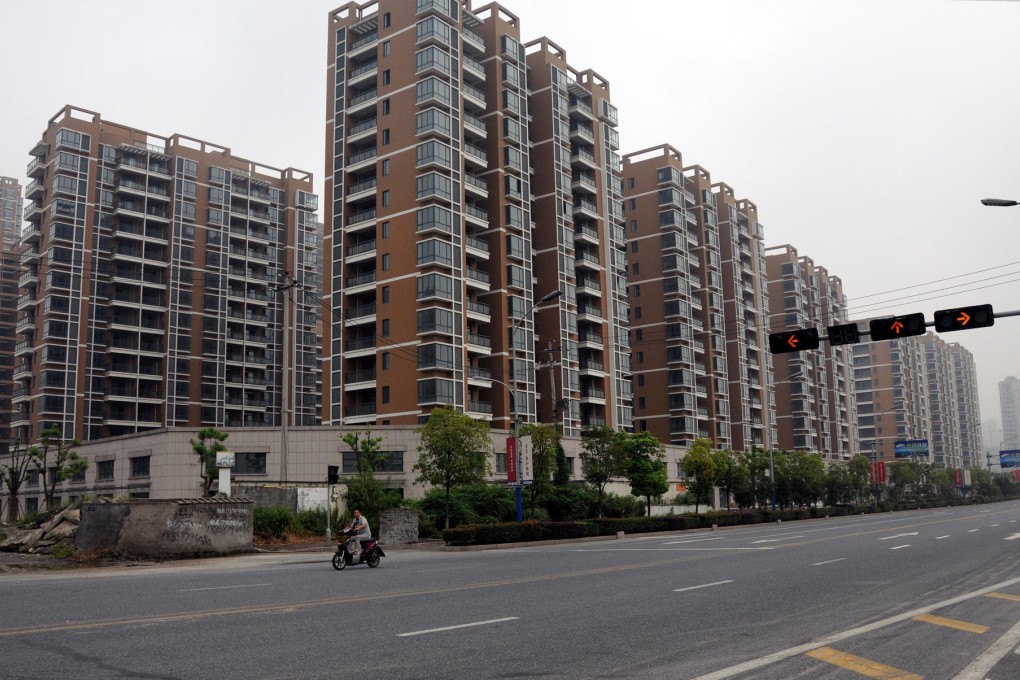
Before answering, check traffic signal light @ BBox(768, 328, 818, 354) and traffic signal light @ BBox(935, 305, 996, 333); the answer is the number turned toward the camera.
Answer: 2

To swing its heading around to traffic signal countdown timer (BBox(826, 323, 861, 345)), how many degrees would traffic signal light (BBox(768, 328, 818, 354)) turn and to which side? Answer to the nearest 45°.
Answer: approximately 90° to its left

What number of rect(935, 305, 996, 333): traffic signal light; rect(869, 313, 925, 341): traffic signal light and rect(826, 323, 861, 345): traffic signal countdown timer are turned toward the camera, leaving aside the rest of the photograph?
3

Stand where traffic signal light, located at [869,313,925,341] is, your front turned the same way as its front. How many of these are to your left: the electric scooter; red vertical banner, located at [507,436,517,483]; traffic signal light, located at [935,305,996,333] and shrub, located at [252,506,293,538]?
1

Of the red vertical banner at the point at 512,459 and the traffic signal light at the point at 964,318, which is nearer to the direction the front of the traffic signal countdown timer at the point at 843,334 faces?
the traffic signal light

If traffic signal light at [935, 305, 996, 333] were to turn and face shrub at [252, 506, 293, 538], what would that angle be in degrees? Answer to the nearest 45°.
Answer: approximately 90° to its right

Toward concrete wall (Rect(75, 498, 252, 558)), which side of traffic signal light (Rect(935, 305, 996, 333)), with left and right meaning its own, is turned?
right

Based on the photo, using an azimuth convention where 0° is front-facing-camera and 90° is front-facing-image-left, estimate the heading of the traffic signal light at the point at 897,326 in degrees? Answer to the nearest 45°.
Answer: approximately 0°

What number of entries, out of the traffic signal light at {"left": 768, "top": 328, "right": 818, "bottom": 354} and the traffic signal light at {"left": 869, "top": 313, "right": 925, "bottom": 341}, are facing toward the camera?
2

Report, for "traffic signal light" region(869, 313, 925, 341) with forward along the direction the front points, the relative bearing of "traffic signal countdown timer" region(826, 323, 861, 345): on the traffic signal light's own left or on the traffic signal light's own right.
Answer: on the traffic signal light's own right
